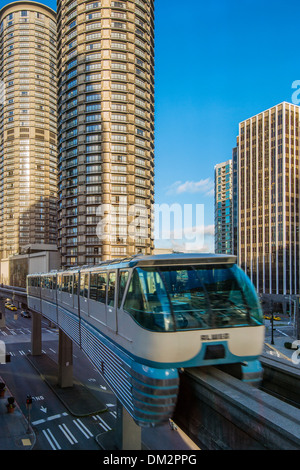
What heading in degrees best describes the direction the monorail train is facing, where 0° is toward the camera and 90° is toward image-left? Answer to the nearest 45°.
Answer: approximately 315°

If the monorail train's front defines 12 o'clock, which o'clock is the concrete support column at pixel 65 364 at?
The concrete support column is roughly at 7 o'clock from the monorail train.

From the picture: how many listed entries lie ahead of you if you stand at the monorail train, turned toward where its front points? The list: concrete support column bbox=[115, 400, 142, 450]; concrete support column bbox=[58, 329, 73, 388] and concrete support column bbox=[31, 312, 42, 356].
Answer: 0

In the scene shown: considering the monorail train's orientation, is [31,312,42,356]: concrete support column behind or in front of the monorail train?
behind
